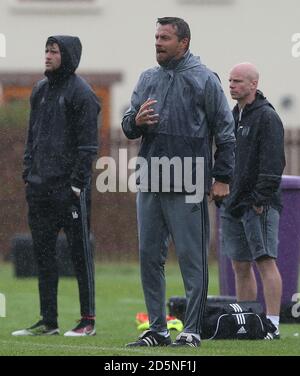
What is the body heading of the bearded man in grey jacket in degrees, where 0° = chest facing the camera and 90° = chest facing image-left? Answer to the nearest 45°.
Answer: approximately 45°

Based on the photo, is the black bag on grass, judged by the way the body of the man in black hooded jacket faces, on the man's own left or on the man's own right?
on the man's own left

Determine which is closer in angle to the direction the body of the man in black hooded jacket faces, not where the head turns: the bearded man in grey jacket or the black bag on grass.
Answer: the bearded man in grey jacket

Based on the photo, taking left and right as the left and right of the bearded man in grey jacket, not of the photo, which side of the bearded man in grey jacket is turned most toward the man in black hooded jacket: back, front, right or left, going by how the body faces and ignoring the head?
right

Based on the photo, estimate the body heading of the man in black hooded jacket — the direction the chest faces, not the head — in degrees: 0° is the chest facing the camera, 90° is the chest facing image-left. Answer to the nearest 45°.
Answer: approximately 45°

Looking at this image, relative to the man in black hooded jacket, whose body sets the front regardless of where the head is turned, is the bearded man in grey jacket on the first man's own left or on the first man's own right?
on the first man's own left
